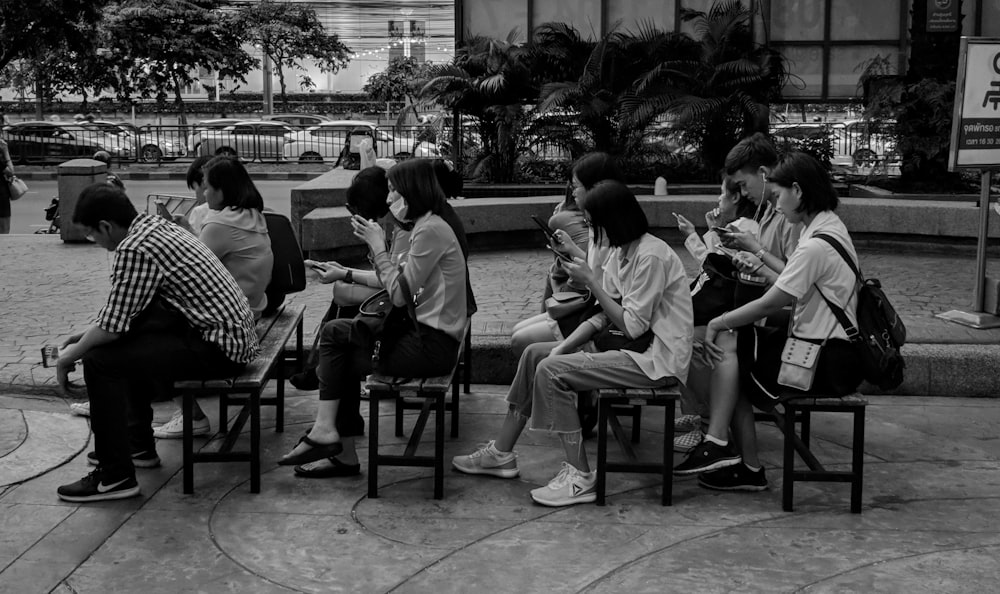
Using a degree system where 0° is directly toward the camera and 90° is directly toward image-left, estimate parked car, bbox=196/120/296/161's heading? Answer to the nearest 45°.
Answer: approximately 90°

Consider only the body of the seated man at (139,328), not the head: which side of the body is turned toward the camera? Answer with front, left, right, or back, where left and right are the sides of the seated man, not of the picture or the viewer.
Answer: left

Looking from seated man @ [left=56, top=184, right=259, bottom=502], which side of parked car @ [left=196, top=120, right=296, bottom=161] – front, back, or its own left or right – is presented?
left

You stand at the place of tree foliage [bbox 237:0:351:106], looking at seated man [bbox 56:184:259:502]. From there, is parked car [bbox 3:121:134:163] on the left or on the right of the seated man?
right

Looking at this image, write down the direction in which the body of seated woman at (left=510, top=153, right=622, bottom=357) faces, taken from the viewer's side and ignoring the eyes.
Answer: to the viewer's left

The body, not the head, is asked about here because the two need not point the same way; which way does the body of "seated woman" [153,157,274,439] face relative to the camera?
to the viewer's left

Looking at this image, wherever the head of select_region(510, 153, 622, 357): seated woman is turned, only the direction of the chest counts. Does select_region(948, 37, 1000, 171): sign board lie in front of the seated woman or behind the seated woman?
behind

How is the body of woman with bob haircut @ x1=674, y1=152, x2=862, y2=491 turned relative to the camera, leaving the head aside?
to the viewer's left

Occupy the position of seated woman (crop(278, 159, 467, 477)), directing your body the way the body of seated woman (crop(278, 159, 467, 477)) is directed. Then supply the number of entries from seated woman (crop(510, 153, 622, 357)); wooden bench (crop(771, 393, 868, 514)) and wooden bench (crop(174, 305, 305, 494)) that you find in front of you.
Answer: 1

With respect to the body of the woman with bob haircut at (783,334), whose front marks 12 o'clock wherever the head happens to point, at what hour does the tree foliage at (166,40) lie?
The tree foliage is roughly at 2 o'clock from the woman with bob haircut.

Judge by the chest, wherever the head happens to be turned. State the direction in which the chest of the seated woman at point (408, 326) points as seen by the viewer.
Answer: to the viewer's left

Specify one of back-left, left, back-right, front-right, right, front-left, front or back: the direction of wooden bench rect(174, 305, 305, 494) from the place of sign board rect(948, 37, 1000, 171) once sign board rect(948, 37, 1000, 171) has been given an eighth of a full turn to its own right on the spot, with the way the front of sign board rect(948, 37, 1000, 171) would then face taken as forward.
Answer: front

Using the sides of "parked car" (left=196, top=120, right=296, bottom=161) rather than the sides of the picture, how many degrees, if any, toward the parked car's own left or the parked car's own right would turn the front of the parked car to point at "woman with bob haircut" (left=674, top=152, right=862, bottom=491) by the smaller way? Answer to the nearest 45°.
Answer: approximately 90° to the parked car's own left
